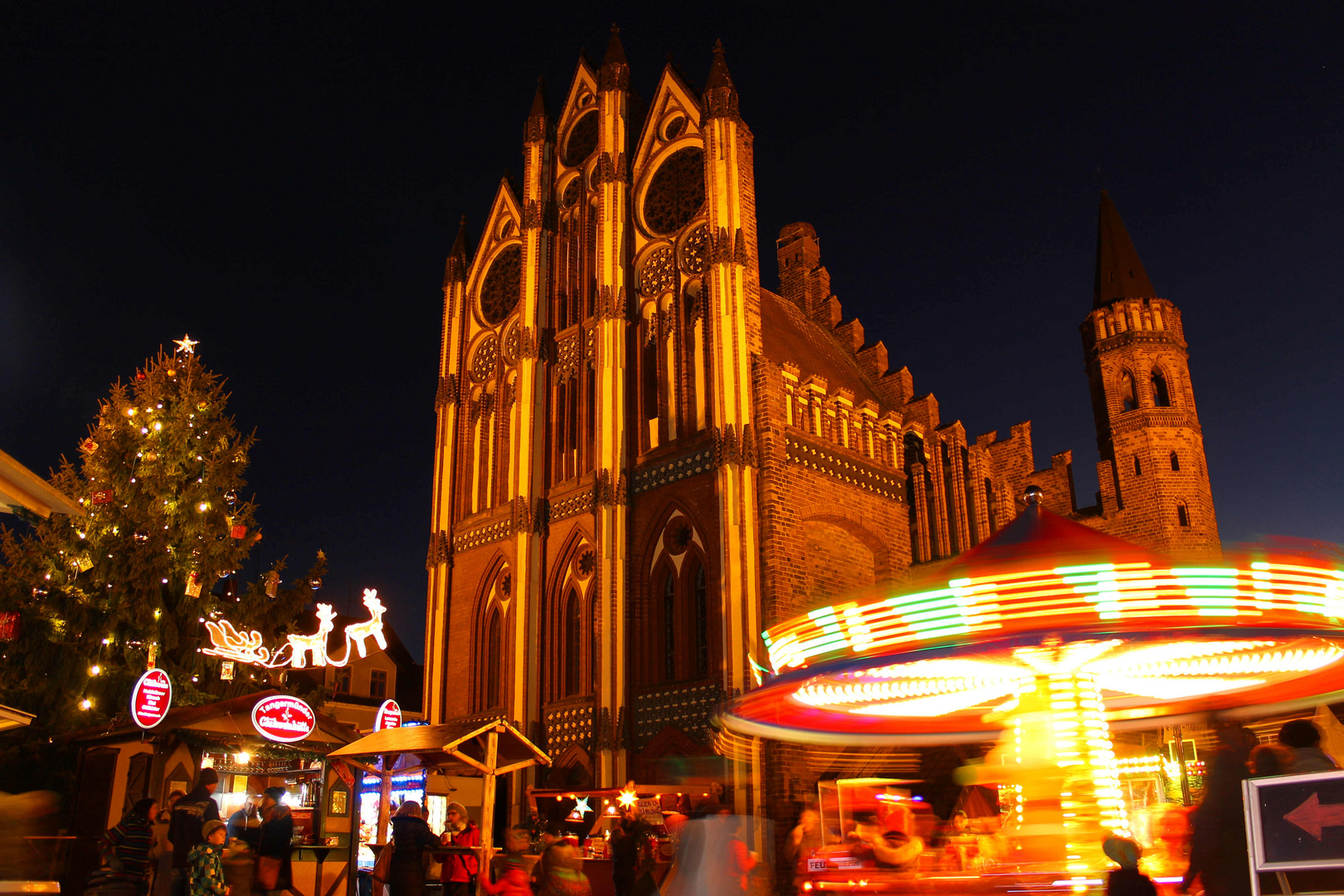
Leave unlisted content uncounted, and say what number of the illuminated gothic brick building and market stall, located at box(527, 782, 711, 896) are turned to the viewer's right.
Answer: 0

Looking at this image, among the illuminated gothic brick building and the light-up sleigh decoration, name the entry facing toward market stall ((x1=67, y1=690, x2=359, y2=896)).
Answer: the illuminated gothic brick building

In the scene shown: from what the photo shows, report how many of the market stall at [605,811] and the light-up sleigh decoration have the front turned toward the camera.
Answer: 1

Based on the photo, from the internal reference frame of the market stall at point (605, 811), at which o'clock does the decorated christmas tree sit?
The decorated christmas tree is roughly at 3 o'clock from the market stall.

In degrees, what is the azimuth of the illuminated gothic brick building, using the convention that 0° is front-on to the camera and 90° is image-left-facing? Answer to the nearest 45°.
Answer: approximately 45°

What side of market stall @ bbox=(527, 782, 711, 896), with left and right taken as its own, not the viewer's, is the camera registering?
front

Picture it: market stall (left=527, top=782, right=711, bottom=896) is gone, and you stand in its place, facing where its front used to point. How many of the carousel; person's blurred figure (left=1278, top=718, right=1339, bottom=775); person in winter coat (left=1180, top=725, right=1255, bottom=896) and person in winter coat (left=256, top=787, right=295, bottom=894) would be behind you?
0

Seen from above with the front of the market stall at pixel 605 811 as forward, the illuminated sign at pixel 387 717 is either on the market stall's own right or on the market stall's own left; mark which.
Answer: on the market stall's own right

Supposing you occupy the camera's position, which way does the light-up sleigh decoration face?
facing to the right of the viewer

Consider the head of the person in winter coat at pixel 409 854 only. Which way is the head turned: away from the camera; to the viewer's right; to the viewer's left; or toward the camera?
away from the camera

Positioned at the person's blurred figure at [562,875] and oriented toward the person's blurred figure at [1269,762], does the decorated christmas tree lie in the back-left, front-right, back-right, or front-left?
back-left

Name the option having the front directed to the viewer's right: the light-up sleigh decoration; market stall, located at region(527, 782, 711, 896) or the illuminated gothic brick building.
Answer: the light-up sleigh decoration

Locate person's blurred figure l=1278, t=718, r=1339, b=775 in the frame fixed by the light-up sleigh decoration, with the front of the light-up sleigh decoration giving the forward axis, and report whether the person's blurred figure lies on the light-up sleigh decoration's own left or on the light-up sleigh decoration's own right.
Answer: on the light-up sleigh decoration's own right

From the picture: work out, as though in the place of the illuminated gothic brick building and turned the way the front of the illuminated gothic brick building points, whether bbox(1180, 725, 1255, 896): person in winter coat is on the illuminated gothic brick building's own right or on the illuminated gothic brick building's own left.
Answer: on the illuminated gothic brick building's own left
